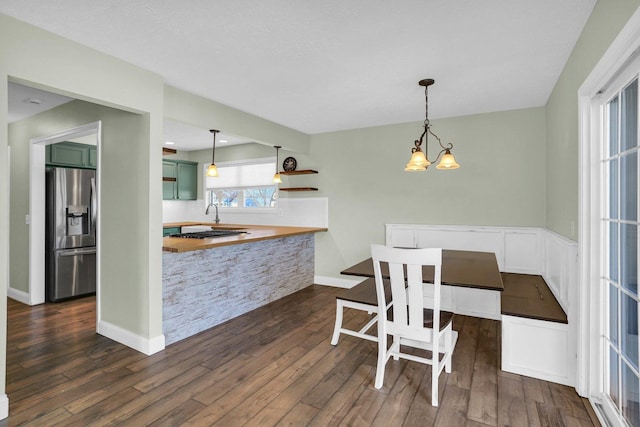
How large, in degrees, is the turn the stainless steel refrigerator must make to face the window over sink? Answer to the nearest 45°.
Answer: approximately 45° to its left

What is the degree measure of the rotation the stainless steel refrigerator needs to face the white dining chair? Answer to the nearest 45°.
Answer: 0° — it already faces it

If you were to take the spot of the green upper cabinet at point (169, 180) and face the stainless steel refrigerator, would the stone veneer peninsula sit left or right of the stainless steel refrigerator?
left

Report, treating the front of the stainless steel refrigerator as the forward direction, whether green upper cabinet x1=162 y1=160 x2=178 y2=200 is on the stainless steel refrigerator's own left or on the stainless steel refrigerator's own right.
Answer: on the stainless steel refrigerator's own left

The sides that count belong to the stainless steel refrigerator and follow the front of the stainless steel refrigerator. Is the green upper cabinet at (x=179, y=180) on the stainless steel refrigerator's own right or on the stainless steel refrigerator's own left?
on the stainless steel refrigerator's own left

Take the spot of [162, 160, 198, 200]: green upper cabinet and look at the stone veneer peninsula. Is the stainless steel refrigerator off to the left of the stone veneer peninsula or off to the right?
right

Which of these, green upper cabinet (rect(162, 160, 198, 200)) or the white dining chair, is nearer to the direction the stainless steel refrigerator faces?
the white dining chair

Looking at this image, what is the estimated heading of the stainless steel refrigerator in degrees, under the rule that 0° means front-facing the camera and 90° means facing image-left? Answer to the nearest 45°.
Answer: approximately 315°

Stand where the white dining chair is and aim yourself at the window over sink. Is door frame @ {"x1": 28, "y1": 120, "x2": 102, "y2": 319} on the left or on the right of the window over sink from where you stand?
left

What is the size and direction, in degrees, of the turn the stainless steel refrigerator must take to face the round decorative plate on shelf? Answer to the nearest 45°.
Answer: approximately 45° to its left
